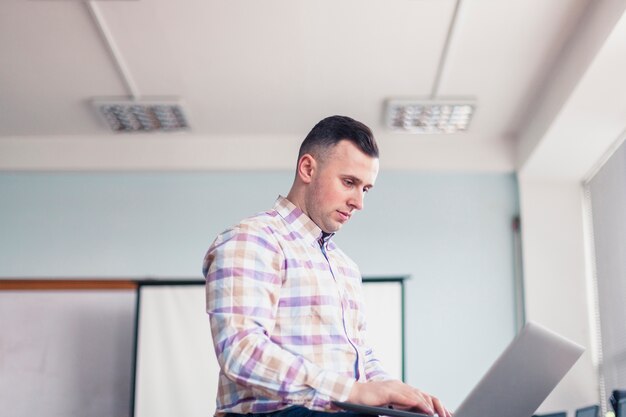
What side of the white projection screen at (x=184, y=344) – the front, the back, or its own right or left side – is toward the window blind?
left

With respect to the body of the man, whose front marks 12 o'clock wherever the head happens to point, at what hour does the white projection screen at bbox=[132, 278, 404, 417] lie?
The white projection screen is roughly at 7 o'clock from the man.

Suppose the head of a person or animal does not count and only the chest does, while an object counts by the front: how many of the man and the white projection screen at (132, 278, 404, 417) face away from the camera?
0

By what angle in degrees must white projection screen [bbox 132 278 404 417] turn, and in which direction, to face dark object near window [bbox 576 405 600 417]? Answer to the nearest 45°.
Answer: approximately 45° to its left

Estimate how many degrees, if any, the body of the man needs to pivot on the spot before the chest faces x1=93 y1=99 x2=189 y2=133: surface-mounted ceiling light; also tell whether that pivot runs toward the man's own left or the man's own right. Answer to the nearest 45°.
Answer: approximately 135° to the man's own left

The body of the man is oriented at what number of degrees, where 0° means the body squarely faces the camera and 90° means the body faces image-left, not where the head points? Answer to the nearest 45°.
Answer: approximately 315°

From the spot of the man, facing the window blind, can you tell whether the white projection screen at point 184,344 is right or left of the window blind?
left

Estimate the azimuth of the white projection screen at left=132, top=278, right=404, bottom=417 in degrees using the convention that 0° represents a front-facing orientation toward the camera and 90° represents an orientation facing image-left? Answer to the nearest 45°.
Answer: approximately 0°
